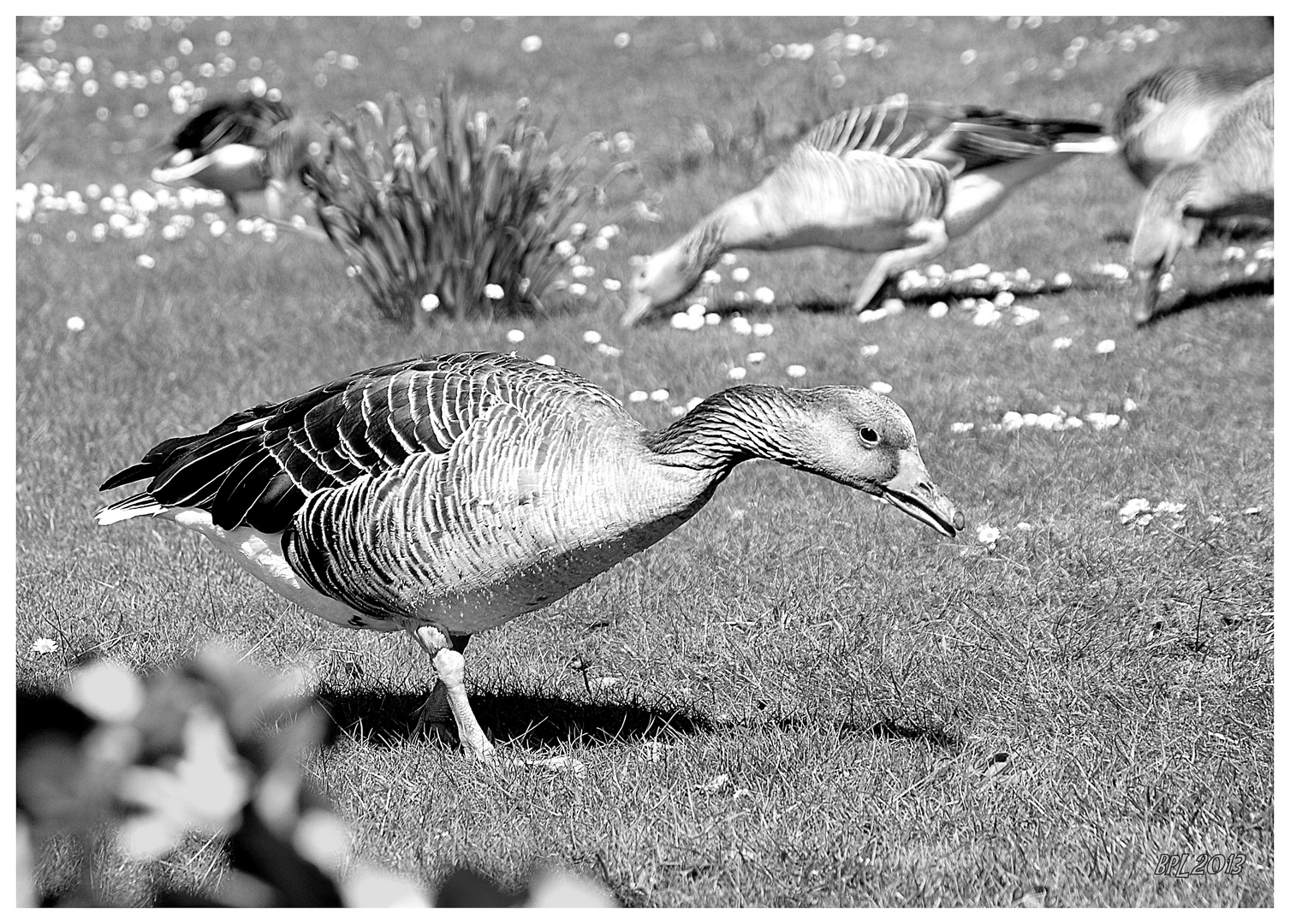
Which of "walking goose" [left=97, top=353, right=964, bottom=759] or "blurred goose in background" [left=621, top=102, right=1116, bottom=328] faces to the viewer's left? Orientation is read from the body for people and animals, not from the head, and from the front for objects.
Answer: the blurred goose in background

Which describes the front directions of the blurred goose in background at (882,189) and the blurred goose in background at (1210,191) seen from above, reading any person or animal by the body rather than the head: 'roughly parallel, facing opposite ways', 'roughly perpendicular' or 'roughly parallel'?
roughly parallel

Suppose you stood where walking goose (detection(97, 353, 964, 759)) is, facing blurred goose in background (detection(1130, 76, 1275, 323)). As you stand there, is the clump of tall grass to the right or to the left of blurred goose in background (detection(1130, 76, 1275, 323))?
left

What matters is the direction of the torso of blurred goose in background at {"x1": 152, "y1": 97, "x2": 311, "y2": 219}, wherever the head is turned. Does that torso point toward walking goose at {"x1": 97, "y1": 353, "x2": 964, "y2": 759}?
no

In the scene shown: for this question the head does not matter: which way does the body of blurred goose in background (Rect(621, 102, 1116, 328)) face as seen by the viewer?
to the viewer's left

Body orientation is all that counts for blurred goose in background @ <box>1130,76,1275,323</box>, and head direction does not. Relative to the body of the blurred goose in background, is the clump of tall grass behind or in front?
in front

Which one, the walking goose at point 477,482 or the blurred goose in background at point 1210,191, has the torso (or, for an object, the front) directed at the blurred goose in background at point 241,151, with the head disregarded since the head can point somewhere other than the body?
the blurred goose in background at point 1210,191

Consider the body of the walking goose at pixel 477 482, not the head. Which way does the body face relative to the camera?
to the viewer's right

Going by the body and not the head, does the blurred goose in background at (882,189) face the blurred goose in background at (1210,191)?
no

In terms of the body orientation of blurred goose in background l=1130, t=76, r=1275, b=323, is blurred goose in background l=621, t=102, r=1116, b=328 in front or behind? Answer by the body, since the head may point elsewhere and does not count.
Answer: in front

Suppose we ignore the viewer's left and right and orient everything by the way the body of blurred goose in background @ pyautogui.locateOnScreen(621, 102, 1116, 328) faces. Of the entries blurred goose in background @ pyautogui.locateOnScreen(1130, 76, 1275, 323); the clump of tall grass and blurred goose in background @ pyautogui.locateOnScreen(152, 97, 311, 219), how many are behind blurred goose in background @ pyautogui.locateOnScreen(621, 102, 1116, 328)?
1

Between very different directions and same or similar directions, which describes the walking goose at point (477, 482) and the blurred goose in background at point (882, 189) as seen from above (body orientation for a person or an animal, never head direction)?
very different directions

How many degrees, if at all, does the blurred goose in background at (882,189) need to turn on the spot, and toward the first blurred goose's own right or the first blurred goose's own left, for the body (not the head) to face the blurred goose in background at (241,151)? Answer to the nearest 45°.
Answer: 0° — it already faces it

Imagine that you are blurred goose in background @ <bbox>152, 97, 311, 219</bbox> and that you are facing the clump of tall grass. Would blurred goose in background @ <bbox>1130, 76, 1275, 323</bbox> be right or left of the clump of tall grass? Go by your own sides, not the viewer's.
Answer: left
